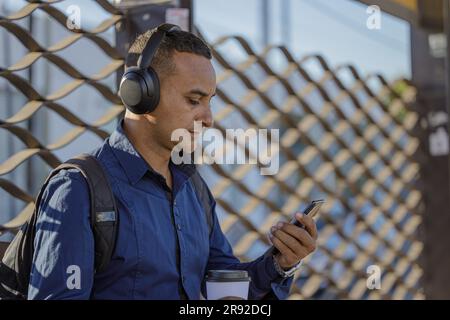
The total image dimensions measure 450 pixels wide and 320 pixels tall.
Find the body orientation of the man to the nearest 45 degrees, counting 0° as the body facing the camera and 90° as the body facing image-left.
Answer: approximately 315°
